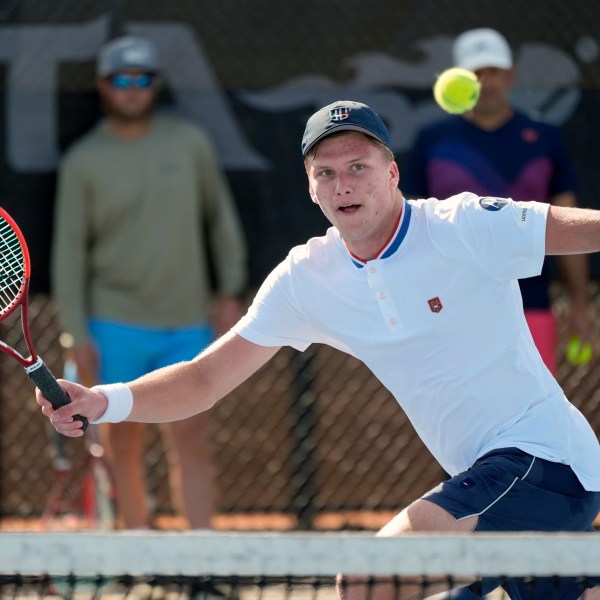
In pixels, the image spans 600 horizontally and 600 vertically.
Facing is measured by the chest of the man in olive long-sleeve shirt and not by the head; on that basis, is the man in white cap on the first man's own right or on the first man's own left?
on the first man's own left

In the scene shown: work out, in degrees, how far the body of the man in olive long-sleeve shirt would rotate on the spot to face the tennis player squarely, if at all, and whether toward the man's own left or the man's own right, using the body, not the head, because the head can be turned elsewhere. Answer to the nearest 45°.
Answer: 0° — they already face them

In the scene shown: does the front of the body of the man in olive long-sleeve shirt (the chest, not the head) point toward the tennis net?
yes

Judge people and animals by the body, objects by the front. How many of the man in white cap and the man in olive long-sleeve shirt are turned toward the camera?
2

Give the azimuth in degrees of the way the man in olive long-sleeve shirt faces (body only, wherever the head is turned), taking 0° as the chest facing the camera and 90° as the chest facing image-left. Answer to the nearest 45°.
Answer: approximately 0°

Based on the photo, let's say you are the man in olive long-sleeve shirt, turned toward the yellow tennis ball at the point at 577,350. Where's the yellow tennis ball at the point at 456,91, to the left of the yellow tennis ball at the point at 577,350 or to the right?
right

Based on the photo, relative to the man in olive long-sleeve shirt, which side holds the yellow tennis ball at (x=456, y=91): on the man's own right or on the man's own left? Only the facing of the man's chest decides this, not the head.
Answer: on the man's own left

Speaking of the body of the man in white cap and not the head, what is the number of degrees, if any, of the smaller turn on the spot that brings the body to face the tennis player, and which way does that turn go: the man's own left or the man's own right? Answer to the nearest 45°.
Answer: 0° — they already face them
